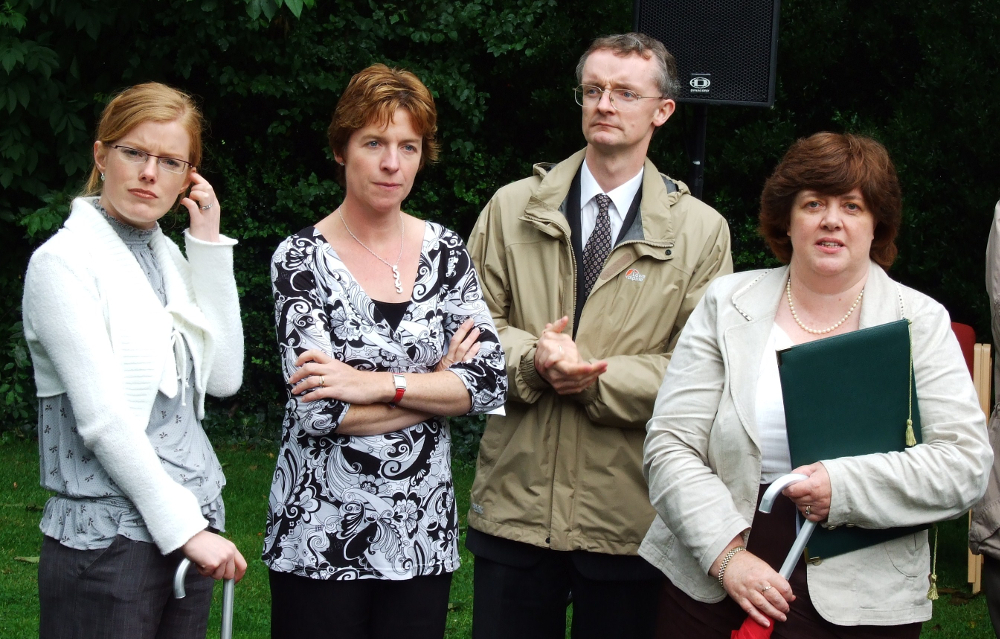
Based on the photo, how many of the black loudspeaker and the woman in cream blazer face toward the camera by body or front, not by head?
2

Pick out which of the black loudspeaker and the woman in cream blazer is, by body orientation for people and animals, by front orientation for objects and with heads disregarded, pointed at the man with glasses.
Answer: the black loudspeaker

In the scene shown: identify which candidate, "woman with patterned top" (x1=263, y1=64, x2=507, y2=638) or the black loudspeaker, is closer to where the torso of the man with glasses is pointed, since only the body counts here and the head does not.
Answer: the woman with patterned top

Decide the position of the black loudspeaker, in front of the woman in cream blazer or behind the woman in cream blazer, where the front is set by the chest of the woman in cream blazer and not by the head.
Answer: behind

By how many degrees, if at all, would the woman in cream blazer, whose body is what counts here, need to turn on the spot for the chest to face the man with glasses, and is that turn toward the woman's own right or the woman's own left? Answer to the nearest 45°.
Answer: approximately 135° to the woman's own right

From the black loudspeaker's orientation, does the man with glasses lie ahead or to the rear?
ahead

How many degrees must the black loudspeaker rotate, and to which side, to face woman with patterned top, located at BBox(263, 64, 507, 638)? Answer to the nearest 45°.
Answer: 0° — it already faces them

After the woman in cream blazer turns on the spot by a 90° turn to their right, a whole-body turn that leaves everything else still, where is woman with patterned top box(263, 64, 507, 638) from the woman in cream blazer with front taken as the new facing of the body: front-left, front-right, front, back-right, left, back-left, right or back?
front

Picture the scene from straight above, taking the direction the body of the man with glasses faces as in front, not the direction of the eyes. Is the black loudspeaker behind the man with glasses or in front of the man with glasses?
behind
